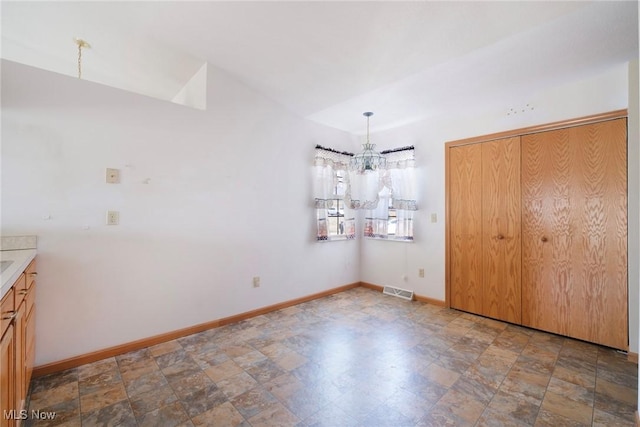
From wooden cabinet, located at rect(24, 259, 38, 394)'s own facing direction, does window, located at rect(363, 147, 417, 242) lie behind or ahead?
ahead

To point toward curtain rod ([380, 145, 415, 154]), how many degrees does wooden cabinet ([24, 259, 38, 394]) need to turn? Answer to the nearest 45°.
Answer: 0° — it already faces it

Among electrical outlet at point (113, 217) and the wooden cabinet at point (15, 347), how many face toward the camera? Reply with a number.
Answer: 1

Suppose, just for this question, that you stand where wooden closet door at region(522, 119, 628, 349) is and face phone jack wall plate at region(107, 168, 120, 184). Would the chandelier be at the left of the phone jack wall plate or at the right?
right

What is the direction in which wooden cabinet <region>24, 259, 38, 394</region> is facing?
to the viewer's right

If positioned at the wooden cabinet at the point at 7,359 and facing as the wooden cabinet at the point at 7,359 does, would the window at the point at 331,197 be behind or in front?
in front

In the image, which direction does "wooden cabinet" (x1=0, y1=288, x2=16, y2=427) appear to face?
to the viewer's right

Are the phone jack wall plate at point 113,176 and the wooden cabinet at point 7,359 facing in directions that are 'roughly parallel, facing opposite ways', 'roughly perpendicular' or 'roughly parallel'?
roughly perpendicular

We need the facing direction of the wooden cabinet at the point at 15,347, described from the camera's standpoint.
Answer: facing to the right of the viewer

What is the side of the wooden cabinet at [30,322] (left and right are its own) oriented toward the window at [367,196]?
front
